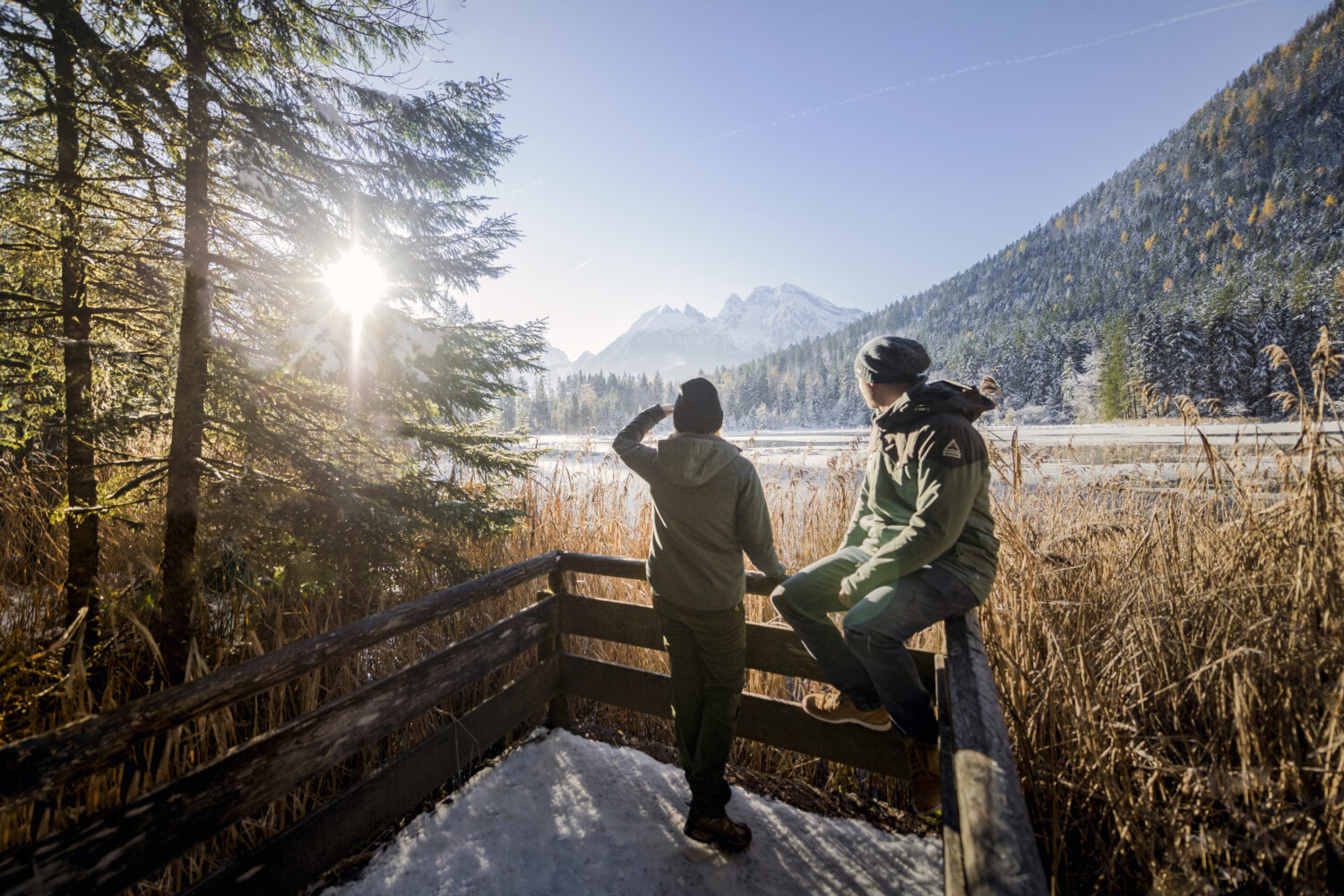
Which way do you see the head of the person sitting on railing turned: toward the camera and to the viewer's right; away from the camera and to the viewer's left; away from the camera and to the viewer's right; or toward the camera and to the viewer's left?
away from the camera and to the viewer's left

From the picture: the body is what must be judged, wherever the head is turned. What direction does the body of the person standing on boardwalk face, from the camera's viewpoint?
away from the camera

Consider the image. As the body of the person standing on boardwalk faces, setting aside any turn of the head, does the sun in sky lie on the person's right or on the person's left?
on the person's left

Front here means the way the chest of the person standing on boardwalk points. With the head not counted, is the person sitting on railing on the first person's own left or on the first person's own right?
on the first person's own right

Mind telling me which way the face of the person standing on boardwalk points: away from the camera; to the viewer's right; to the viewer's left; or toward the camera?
away from the camera

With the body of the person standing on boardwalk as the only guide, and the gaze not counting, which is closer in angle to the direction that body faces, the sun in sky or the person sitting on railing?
the sun in sky
